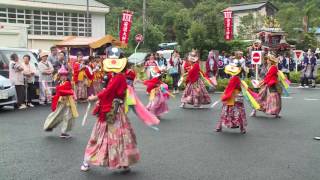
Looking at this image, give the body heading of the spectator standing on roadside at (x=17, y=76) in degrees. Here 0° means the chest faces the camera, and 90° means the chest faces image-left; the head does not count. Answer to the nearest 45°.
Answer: approximately 270°

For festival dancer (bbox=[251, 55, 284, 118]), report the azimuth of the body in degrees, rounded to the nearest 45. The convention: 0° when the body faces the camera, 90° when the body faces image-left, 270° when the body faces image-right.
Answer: approximately 90°

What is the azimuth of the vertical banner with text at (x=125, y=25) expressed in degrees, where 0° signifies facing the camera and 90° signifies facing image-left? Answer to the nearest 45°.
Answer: approximately 0°

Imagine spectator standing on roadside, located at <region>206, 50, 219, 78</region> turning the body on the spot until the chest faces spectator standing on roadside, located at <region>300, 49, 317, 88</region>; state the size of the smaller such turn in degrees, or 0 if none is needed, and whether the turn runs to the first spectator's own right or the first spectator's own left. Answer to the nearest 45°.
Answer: approximately 135° to the first spectator's own left

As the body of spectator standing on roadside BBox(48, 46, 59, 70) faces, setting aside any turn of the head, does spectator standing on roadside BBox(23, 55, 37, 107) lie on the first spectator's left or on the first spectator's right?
on the first spectator's right
